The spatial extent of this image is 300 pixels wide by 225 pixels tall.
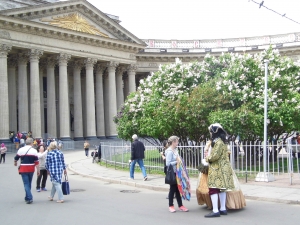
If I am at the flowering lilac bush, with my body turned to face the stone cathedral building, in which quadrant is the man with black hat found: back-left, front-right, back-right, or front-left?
back-left

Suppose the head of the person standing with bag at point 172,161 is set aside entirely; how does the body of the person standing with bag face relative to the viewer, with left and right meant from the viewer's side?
facing to the right of the viewer

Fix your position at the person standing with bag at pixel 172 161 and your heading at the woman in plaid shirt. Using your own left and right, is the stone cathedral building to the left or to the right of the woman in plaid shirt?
right

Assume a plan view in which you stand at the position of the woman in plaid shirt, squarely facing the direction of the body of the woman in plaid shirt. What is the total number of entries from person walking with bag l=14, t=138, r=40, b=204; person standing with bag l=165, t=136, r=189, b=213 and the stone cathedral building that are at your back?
1

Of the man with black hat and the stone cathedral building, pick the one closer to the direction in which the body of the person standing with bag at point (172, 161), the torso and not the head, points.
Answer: the man with black hat

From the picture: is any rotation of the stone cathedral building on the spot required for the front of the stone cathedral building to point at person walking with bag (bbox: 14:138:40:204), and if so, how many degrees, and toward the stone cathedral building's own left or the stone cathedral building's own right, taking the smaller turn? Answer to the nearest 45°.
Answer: approximately 45° to the stone cathedral building's own right

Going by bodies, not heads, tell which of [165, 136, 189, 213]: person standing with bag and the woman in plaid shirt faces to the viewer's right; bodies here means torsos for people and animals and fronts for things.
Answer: the person standing with bag

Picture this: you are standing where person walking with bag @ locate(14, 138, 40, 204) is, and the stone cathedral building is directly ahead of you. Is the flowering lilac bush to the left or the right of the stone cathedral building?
right

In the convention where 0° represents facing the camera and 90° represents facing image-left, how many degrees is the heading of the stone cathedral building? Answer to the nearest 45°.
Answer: approximately 315°

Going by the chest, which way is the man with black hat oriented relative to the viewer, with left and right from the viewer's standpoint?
facing to the left of the viewer

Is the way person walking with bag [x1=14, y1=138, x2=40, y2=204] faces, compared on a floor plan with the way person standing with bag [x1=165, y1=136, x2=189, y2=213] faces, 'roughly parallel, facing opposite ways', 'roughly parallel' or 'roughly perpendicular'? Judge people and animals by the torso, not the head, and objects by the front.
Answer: roughly perpendicular
